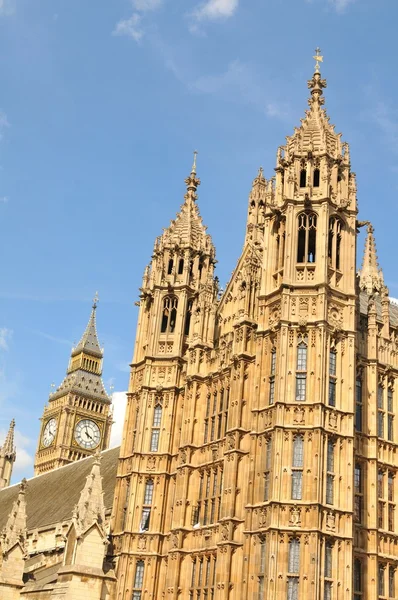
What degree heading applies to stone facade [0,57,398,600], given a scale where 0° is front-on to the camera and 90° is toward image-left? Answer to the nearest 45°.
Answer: approximately 45°
